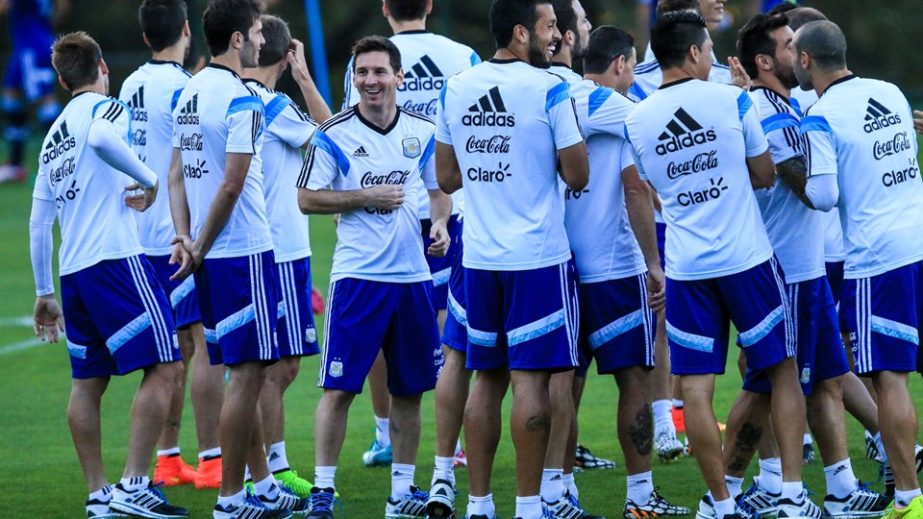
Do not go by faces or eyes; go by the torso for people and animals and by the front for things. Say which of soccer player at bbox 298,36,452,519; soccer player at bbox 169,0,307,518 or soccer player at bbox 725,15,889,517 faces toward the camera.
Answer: soccer player at bbox 298,36,452,519

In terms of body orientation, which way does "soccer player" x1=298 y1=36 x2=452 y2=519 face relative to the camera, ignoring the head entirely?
toward the camera

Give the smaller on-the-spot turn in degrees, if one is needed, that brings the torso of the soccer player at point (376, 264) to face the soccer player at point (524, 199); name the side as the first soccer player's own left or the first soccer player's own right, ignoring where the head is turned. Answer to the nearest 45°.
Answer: approximately 45° to the first soccer player's own left

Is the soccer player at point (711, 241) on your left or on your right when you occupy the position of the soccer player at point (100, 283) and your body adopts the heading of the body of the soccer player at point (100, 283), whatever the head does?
on your right

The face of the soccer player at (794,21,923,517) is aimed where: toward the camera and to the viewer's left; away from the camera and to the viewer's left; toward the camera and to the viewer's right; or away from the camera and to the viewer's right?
away from the camera and to the viewer's left

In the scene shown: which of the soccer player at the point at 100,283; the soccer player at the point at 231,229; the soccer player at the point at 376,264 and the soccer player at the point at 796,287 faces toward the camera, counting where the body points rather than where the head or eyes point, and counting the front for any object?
the soccer player at the point at 376,264

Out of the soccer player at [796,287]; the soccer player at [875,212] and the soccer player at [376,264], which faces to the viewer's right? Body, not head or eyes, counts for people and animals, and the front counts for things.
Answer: the soccer player at [796,287]

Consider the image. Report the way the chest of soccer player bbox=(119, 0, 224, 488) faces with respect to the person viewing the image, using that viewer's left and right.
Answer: facing away from the viewer and to the right of the viewer

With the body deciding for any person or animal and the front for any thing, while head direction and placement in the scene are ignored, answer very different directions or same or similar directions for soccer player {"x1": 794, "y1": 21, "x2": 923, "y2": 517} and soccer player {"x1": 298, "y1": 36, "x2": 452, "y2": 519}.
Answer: very different directions

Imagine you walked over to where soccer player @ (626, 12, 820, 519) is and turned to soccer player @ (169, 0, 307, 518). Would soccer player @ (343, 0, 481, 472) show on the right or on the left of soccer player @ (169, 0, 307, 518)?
right

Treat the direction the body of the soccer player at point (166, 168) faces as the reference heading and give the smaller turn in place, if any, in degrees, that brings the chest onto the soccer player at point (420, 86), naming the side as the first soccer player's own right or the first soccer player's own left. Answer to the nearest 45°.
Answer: approximately 45° to the first soccer player's own right

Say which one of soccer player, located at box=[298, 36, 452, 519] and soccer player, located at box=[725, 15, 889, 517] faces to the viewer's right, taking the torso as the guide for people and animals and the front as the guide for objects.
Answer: soccer player, located at box=[725, 15, 889, 517]
